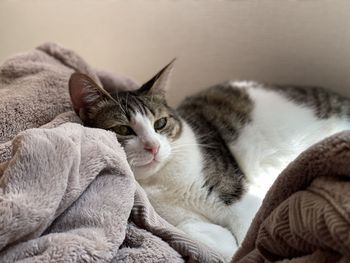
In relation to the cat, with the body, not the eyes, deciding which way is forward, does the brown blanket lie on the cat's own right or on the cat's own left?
on the cat's own left
